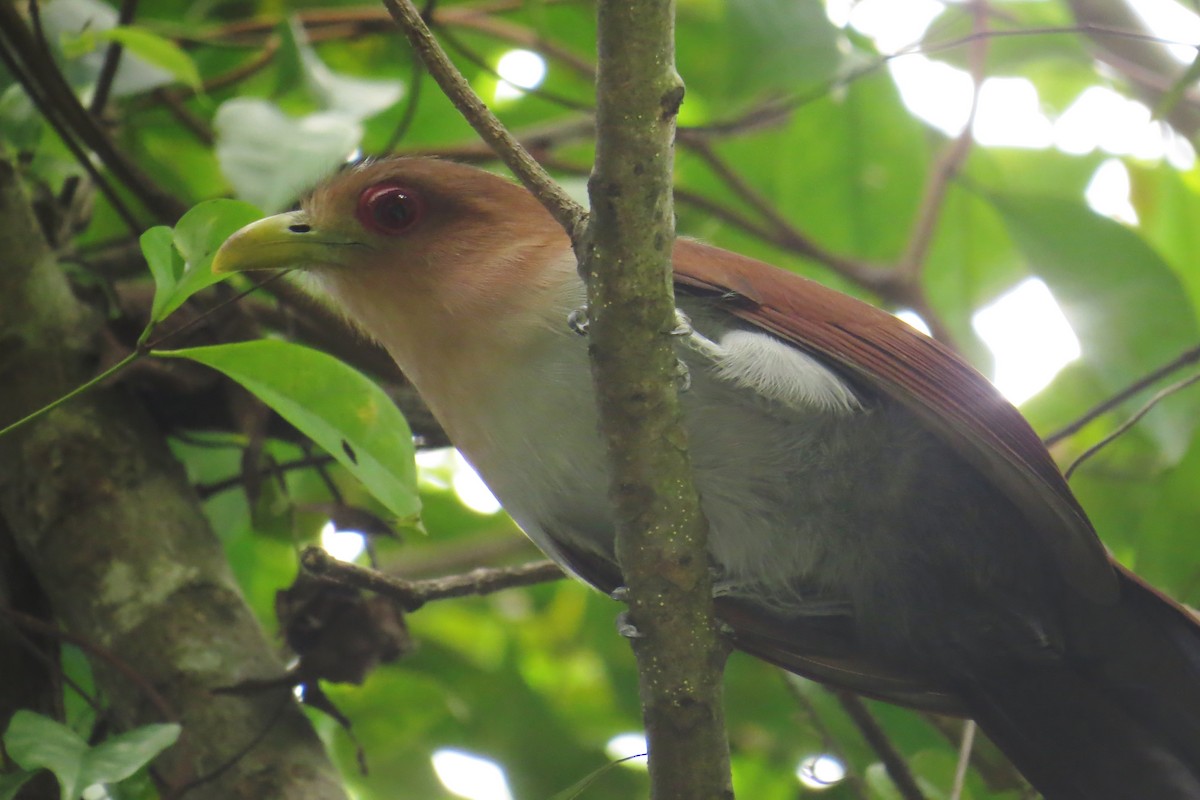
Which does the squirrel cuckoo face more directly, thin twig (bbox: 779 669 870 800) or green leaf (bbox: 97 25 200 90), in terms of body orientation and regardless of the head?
the green leaf

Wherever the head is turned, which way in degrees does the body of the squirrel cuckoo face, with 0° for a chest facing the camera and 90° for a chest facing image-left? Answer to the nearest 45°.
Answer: approximately 90°

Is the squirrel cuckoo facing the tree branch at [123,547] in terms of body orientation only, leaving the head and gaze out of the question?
yes

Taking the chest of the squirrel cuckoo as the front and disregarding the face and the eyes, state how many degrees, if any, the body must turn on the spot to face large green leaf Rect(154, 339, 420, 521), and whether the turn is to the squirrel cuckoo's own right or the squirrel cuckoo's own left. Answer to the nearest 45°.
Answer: approximately 45° to the squirrel cuckoo's own left

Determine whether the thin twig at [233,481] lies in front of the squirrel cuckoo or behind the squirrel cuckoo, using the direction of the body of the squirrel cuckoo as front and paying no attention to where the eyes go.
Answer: in front
